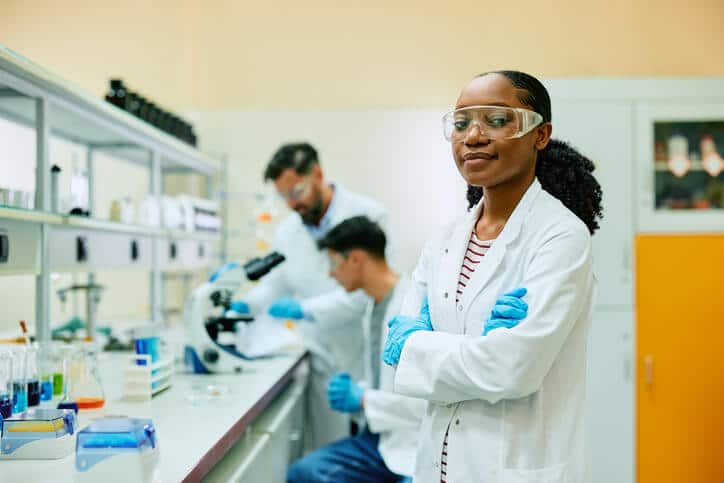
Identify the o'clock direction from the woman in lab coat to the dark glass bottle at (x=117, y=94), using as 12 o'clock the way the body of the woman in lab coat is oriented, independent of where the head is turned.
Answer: The dark glass bottle is roughly at 3 o'clock from the woman in lab coat.

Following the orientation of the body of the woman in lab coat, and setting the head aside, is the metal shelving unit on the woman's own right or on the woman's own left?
on the woman's own right

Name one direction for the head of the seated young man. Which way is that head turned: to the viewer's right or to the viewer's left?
to the viewer's left

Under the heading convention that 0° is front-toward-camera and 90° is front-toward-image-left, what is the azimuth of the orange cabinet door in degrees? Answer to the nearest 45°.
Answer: approximately 0°

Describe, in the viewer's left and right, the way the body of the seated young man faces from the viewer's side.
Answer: facing to the left of the viewer

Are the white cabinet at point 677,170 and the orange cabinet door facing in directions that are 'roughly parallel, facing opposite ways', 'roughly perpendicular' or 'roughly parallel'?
roughly parallel

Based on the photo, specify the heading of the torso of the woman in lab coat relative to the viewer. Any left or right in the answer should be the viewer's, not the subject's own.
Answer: facing the viewer and to the left of the viewer

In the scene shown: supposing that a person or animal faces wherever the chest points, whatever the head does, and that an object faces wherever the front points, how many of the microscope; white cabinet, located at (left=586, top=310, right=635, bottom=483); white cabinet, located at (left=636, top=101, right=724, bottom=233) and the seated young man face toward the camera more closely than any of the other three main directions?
2

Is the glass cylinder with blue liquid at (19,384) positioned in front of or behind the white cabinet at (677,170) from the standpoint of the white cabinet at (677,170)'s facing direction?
in front

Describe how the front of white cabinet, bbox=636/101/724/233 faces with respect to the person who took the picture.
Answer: facing the viewer

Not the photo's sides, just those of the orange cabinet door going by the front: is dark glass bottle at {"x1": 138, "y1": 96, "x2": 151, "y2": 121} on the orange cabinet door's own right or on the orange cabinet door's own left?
on the orange cabinet door's own right

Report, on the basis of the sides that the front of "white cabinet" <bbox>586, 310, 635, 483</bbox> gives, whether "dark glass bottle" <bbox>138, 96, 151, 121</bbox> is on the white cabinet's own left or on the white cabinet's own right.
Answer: on the white cabinet's own right

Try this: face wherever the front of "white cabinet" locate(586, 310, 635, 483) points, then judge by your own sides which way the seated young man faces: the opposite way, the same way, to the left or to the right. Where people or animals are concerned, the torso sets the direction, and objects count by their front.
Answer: to the right

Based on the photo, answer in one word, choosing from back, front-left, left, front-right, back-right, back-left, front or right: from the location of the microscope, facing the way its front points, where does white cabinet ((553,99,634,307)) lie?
front

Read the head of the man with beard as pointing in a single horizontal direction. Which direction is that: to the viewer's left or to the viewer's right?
to the viewer's left

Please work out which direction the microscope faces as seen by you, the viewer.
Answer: facing to the right of the viewer

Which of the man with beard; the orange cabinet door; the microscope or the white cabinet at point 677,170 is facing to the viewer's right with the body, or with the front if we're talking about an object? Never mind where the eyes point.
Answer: the microscope

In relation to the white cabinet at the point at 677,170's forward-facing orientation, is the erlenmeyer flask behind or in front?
in front
